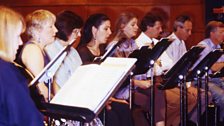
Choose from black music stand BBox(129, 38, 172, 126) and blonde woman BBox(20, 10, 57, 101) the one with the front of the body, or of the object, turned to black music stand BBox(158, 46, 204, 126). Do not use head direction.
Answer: the blonde woman

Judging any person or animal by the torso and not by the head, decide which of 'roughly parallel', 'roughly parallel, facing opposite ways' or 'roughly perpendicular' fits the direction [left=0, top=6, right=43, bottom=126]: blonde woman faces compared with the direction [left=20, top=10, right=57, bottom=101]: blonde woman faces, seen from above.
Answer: roughly parallel

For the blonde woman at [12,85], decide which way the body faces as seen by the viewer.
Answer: to the viewer's right

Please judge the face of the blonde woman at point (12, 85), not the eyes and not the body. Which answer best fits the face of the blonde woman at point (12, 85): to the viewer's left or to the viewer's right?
to the viewer's right

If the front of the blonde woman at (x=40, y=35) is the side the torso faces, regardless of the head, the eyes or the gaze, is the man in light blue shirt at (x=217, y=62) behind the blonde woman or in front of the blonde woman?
in front

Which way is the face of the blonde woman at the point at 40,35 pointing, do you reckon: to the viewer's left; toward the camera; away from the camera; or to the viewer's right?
to the viewer's right

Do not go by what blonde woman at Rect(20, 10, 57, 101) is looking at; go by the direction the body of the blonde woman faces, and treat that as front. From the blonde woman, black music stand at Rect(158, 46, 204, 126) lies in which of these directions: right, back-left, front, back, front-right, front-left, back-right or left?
front

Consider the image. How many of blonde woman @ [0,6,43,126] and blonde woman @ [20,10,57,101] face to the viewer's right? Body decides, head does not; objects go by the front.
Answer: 2

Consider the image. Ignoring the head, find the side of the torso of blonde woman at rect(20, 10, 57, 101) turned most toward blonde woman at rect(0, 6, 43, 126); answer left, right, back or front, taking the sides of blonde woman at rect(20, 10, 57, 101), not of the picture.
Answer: right
